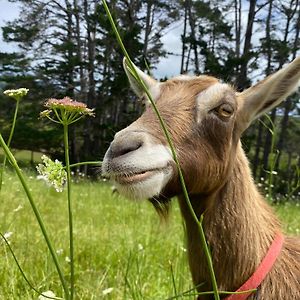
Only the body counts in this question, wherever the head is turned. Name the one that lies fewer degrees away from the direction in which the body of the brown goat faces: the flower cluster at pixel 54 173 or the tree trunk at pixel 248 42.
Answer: the flower cluster

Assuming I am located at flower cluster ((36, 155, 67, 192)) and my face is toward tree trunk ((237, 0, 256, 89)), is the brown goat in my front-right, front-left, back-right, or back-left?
front-right

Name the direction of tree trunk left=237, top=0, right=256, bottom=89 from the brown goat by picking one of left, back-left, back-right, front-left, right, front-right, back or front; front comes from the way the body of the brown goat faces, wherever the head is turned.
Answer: back-right

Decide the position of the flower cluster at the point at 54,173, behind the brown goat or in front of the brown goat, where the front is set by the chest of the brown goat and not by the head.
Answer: in front

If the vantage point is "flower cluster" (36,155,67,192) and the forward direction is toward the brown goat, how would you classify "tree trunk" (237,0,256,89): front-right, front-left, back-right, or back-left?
front-left
